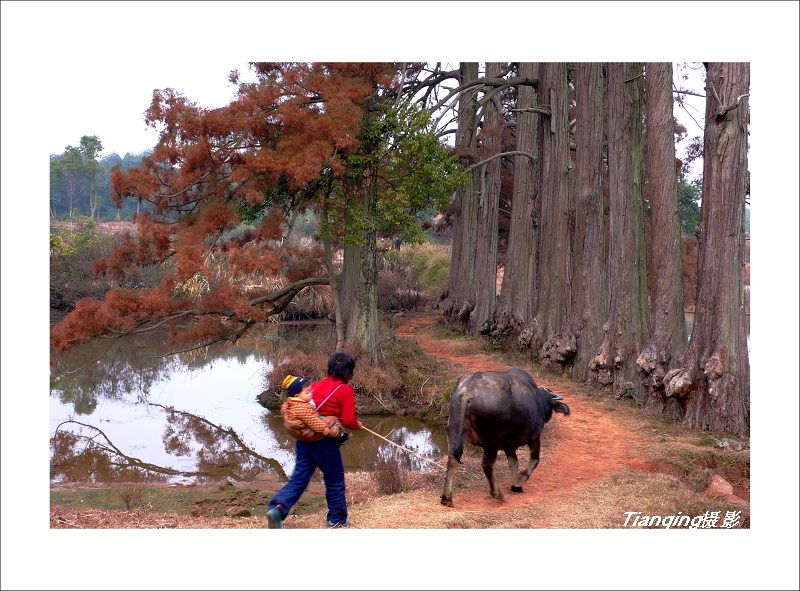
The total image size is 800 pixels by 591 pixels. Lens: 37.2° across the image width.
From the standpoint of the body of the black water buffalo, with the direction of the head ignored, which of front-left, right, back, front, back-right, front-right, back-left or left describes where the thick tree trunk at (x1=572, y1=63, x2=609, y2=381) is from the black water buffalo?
front-left

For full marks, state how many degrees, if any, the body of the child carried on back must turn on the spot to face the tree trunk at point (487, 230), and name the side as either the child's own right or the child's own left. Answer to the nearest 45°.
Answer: approximately 90° to the child's own left

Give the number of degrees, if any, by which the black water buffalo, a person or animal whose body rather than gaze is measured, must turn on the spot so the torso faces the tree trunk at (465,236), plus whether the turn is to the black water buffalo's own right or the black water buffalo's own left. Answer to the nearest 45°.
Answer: approximately 45° to the black water buffalo's own left

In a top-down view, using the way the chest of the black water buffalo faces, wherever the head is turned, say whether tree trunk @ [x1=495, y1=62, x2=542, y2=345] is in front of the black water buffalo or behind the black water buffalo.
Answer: in front

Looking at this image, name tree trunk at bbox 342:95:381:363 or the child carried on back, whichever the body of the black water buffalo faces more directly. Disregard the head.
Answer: the tree trunk

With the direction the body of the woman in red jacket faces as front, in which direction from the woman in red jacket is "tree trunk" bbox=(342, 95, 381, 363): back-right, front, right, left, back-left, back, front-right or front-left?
front-left

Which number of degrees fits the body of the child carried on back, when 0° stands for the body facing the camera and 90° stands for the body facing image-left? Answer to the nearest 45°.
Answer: approximately 270°

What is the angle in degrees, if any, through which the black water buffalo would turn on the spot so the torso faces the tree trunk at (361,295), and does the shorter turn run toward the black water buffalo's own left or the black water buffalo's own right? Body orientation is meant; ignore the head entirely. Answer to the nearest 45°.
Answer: approximately 45° to the black water buffalo's own left

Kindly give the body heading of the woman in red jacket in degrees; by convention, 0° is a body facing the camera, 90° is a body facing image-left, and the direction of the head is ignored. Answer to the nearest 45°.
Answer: approximately 225°

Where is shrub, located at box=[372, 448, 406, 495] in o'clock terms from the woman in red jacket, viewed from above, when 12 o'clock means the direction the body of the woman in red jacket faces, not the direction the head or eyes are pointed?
The shrub is roughly at 11 o'clock from the woman in red jacket.

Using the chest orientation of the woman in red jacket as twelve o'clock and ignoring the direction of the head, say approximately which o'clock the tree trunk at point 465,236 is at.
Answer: The tree trunk is roughly at 11 o'clock from the woman in red jacket.

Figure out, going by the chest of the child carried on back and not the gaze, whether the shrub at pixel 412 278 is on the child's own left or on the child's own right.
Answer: on the child's own left

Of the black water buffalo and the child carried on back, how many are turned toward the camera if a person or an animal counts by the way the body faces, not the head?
0

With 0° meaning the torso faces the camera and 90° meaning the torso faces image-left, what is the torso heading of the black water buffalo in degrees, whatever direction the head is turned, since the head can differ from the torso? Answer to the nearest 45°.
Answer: approximately 225°
